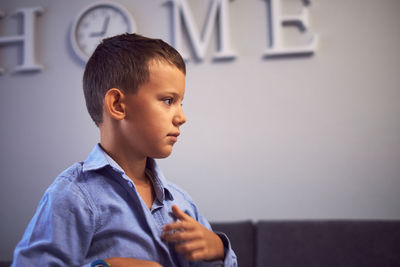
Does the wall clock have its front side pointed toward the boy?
yes

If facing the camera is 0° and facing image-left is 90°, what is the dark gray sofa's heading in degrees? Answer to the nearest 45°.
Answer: approximately 0°

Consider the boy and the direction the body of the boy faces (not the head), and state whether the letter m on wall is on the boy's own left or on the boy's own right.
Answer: on the boy's own left

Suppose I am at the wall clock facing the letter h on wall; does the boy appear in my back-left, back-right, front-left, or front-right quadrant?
back-left

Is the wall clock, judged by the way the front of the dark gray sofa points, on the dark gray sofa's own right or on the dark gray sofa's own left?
on the dark gray sofa's own right

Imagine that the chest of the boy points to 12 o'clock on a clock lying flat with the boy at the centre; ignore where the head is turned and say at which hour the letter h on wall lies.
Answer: The letter h on wall is roughly at 7 o'clock from the boy.

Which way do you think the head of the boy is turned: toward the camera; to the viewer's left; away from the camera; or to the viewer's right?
to the viewer's right
